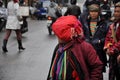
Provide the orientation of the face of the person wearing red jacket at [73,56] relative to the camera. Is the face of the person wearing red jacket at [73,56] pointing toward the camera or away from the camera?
away from the camera

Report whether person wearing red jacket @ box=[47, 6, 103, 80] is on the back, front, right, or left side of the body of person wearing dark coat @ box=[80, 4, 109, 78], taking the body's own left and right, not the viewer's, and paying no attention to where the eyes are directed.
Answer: front

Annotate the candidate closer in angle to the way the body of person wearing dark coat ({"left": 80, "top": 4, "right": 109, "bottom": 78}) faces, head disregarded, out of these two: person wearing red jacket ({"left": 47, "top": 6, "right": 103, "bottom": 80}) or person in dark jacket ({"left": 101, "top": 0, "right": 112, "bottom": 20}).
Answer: the person wearing red jacket

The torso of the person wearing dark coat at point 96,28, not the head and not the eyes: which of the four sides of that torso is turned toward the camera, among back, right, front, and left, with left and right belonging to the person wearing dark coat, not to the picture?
front

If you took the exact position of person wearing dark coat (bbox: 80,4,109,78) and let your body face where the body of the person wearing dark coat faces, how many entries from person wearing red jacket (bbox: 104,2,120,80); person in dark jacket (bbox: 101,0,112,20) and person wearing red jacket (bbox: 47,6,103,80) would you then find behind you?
1
